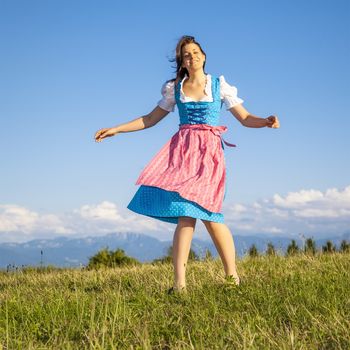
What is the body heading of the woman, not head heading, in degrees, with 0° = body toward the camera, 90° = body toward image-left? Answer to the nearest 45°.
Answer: approximately 0°
